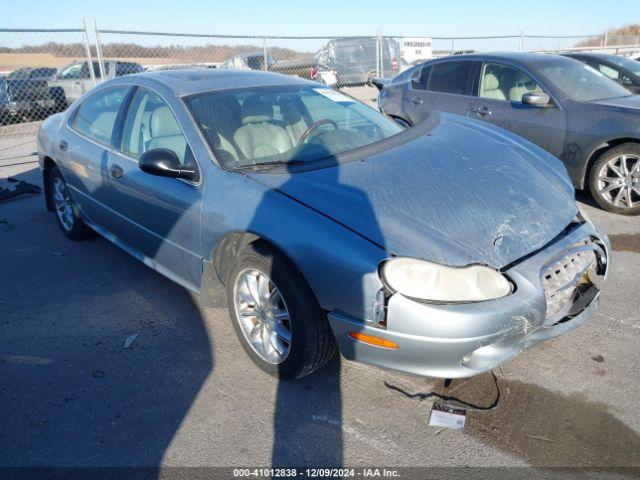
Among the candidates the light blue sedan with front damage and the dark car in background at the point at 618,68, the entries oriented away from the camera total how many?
0

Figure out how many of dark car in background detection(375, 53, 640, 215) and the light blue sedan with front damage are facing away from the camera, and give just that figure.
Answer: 0

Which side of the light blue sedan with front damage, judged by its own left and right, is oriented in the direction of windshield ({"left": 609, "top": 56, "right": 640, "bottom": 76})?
left

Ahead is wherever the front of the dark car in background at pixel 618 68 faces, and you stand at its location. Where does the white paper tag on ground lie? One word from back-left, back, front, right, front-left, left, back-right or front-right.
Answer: front-right

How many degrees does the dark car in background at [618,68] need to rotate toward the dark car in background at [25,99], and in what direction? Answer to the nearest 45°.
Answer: approximately 135° to its right

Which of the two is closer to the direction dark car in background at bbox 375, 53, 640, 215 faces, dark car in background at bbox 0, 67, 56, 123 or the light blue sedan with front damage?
the light blue sedan with front damage

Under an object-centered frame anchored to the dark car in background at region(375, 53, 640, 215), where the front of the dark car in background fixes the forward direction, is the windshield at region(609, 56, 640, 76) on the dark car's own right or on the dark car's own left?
on the dark car's own left

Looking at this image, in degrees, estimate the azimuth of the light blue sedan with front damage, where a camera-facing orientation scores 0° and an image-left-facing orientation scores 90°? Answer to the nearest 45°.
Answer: approximately 315°

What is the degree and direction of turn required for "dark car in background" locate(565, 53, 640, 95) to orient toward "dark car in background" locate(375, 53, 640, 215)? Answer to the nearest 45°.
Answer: approximately 45° to its right

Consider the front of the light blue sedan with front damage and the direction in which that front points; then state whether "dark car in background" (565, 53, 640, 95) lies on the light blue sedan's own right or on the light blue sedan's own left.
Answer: on the light blue sedan's own left

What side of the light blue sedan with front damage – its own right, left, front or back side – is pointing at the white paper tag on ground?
front

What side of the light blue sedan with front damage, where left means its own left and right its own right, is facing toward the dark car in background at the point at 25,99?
back

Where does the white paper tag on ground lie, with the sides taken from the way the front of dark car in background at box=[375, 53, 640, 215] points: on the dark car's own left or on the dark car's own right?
on the dark car's own right
